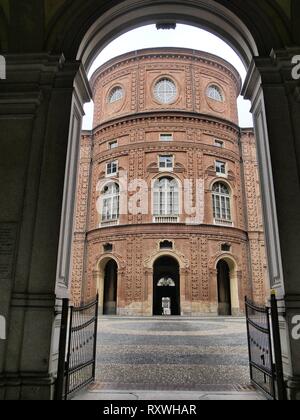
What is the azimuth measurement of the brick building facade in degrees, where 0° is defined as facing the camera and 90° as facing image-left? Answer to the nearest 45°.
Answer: approximately 0°

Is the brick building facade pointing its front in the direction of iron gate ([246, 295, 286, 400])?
yes

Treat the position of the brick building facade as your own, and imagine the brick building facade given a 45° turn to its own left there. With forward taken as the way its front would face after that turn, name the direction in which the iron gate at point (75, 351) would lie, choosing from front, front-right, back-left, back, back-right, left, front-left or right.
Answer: front-right
